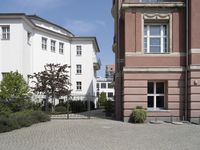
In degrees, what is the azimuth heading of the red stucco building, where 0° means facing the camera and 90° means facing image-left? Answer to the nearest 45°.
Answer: approximately 0°

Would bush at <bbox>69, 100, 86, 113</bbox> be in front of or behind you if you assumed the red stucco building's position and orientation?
behind

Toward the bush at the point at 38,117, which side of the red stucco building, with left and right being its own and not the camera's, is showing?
right

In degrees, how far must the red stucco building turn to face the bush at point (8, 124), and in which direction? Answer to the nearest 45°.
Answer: approximately 45° to its right

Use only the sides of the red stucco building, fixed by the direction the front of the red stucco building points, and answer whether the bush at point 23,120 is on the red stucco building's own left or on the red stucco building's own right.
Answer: on the red stucco building's own right

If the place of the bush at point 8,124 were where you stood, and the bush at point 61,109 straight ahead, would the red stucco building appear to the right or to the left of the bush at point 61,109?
right

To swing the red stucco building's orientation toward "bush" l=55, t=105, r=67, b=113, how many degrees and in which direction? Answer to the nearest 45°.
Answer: approximately 135° to its right
